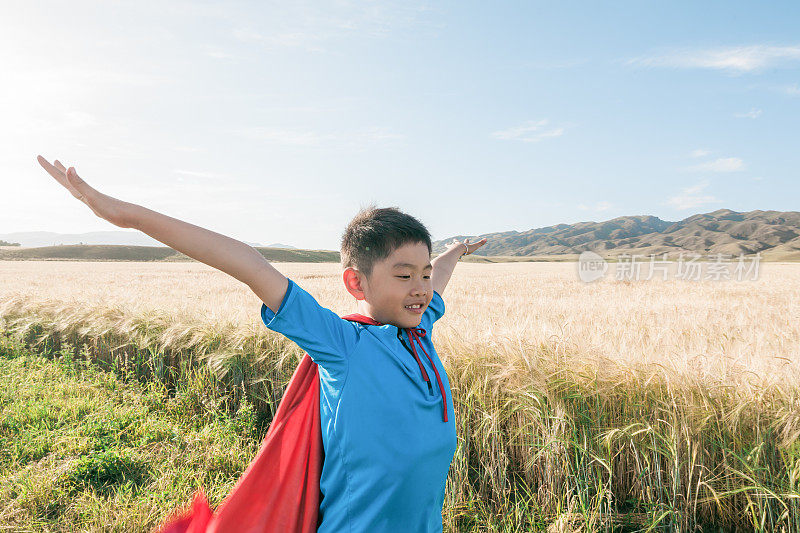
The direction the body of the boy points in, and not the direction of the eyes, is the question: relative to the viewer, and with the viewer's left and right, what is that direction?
facing the viewer and to the right of the viewer

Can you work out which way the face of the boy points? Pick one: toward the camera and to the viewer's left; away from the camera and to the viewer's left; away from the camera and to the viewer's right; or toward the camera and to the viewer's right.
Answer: toward the camera and to the viewer's right
